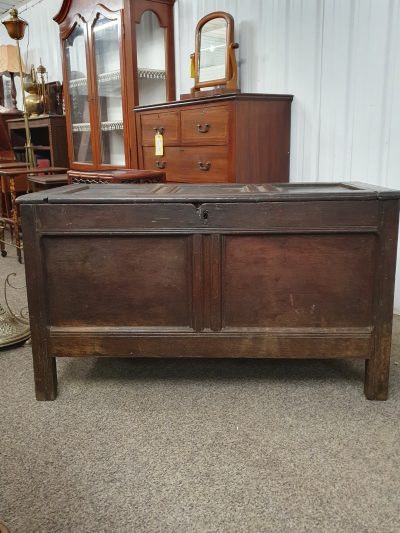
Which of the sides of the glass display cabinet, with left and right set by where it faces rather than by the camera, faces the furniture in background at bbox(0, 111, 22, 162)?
right

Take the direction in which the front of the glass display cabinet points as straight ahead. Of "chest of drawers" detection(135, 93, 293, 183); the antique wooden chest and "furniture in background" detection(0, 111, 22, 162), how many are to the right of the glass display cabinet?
1

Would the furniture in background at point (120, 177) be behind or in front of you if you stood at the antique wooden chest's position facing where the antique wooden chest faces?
behind

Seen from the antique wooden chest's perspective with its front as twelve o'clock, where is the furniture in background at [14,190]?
The furniture in background is roughly at 5 o'clock from the antique wooden chest.

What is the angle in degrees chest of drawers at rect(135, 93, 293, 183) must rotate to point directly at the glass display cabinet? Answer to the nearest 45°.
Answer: approximately 90° to its right

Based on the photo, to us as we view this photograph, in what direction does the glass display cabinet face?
facing the viewer and to the left of the viewer

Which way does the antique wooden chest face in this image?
toward the camera

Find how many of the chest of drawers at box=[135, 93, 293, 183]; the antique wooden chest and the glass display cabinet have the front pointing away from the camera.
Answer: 0

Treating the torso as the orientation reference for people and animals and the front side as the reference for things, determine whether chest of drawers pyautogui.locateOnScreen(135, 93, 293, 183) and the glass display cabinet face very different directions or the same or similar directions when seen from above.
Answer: same or similar directions

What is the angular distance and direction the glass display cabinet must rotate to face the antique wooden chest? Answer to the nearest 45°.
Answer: approximately 45° to its left

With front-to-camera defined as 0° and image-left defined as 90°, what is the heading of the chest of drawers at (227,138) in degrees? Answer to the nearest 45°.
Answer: approximately 45°

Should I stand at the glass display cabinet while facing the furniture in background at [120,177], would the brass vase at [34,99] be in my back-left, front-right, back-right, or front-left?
back-right

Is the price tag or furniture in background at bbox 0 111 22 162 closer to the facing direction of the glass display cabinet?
the price tag

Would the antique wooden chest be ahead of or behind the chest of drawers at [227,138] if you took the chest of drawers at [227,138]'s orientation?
ahead

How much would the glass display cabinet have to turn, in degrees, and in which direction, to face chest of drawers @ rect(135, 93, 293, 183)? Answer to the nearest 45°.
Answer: approximately 90° to its left
